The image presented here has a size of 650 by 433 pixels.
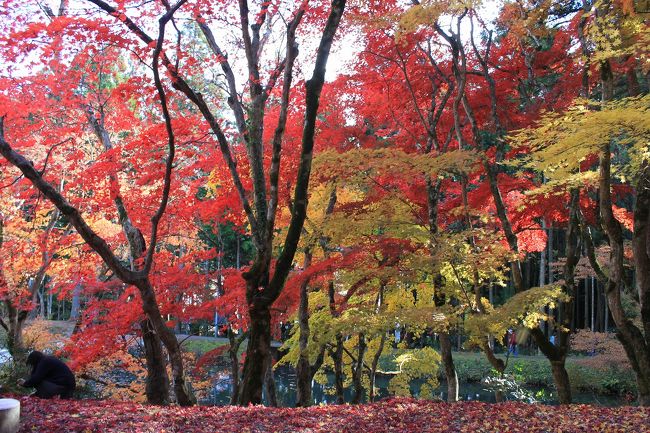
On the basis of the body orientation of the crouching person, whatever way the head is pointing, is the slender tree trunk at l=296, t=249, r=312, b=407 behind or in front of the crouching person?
behind

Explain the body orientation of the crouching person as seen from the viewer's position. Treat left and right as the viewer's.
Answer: facing to the left of the viewer

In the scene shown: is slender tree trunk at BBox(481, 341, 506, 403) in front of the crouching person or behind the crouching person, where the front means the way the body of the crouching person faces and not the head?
behind

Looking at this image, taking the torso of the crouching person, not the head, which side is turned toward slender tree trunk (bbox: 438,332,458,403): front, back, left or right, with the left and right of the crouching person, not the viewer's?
back

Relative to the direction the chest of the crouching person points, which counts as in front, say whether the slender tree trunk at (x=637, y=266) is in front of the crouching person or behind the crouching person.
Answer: behind
